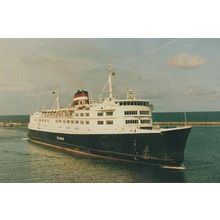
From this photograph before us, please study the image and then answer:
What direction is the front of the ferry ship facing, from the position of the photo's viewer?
facing the viewer and to the right of the viewer
